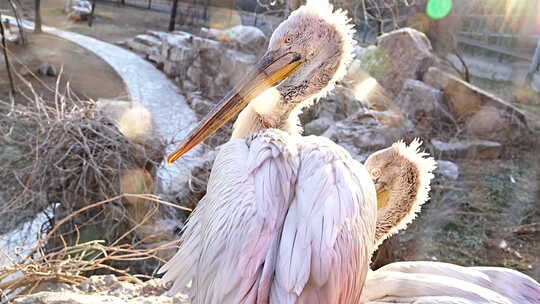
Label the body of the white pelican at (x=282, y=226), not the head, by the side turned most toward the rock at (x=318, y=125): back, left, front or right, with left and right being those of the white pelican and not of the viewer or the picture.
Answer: front

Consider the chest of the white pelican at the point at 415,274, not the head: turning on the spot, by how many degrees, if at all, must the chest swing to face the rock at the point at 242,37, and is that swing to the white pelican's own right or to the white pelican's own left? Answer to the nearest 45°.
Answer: approximately 45° to the white pelican's own right

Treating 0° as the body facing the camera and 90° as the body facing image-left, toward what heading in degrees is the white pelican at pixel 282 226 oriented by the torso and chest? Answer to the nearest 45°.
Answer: approximately 180°

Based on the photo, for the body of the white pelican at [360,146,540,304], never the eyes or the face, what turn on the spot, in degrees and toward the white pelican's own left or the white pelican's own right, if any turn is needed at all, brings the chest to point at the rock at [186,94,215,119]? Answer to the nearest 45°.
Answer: approximately 45° to the white pelican's own right

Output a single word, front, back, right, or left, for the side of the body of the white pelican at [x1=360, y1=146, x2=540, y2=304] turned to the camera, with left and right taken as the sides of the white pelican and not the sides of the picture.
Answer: left

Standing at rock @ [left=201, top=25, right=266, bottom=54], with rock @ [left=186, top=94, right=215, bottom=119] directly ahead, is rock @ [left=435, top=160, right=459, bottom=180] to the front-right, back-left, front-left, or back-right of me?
front-left

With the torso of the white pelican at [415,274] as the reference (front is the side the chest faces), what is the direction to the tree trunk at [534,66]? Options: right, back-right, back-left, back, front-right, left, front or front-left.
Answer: right
